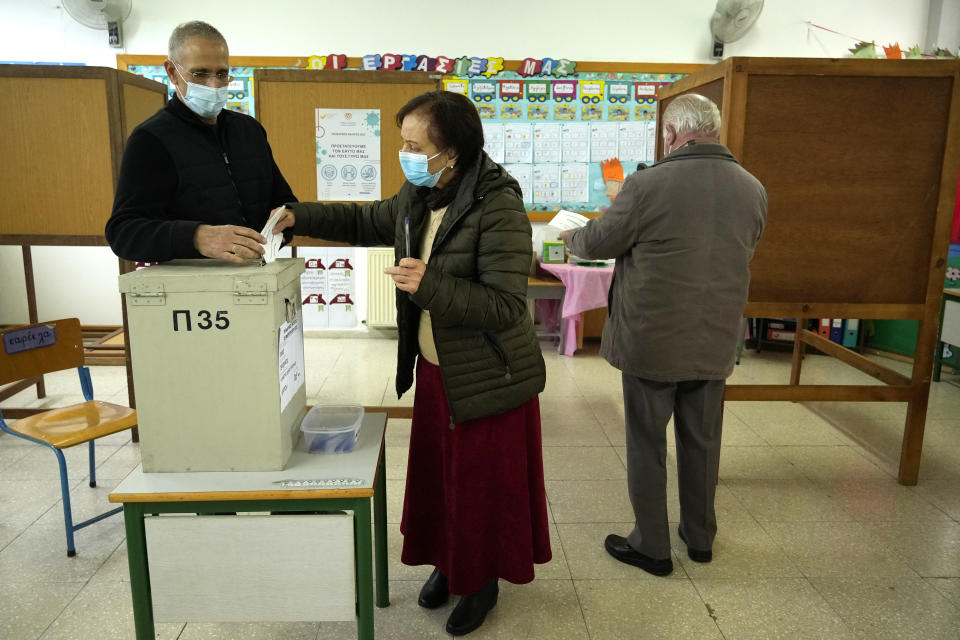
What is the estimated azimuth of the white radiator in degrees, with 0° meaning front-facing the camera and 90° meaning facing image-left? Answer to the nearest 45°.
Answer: approximately 0°

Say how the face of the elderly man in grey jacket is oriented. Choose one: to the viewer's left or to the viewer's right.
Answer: to the viewer's left

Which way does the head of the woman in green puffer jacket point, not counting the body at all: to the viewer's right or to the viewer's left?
to the viewer's left

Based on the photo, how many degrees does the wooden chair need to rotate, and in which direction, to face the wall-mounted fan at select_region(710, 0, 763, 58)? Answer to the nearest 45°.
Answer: approximately 45° to its left

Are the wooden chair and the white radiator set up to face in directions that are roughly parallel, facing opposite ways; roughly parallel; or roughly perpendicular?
roughly perpendicular

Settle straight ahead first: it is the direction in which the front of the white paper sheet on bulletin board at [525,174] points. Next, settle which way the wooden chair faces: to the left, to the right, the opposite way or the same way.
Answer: to the left

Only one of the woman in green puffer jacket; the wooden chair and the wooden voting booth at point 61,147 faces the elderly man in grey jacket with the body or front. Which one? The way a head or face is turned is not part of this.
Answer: the wooden chair

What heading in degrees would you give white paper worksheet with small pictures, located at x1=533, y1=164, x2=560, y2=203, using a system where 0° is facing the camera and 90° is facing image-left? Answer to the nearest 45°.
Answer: approximately 0°

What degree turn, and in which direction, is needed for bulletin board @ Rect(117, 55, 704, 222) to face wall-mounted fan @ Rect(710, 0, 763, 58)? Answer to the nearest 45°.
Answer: approximately 90° to its left

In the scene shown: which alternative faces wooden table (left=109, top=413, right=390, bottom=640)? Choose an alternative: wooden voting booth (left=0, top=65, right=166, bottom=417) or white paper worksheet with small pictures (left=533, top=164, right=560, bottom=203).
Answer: the white paper worksheet with small pictures

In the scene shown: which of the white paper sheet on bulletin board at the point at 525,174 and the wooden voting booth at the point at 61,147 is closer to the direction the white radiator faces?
the wooden voting booth

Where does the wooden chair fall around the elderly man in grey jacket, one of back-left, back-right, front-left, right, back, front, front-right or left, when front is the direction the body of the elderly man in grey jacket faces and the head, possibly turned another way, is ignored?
front-left
